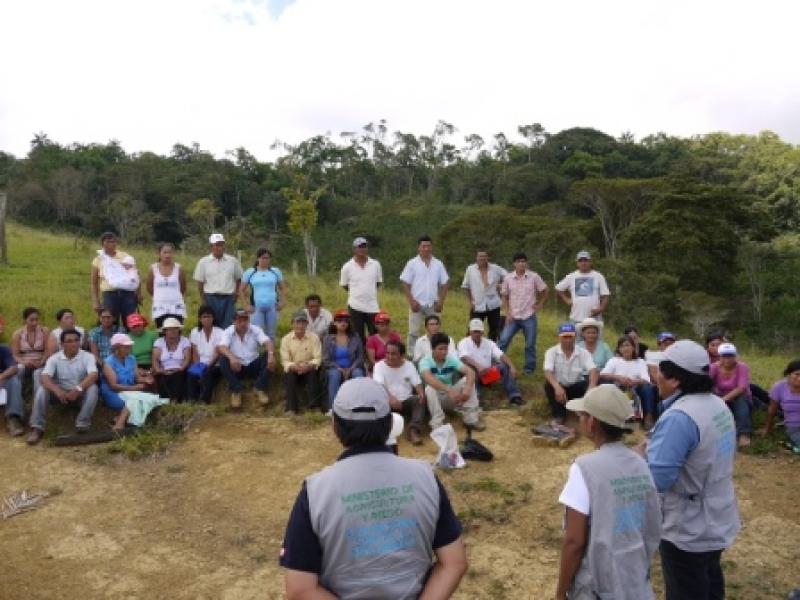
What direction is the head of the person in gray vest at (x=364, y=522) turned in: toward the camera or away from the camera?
away from the camera

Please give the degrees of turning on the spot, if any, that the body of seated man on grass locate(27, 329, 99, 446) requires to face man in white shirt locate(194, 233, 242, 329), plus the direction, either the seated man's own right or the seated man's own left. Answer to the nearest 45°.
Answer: approximately 90° to the seated man's own left

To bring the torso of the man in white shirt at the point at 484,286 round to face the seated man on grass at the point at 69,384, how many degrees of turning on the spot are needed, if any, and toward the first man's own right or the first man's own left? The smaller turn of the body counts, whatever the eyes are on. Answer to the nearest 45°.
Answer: approximately 45° to the first man's own right

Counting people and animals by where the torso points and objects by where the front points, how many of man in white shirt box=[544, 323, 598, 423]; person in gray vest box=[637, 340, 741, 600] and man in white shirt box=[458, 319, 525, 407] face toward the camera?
2

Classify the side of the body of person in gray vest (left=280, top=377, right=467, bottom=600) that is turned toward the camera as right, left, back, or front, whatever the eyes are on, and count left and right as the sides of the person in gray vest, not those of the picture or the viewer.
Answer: back

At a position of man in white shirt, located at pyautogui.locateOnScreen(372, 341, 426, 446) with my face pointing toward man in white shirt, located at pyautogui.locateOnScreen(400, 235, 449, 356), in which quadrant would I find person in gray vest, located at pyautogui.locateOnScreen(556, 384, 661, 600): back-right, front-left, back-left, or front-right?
back-right

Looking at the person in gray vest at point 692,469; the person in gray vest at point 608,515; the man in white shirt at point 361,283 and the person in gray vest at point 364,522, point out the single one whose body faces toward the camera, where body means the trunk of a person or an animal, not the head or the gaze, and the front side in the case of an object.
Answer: the man in white shirt

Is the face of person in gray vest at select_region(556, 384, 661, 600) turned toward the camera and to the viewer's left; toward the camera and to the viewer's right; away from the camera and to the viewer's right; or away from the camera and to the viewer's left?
away from the camera and to the viewer's left

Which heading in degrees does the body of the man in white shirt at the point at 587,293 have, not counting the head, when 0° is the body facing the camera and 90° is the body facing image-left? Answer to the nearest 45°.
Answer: approximately 0°

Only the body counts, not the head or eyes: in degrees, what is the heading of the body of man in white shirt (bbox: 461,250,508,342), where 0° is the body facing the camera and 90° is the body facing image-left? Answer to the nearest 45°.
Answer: approximately 0°
